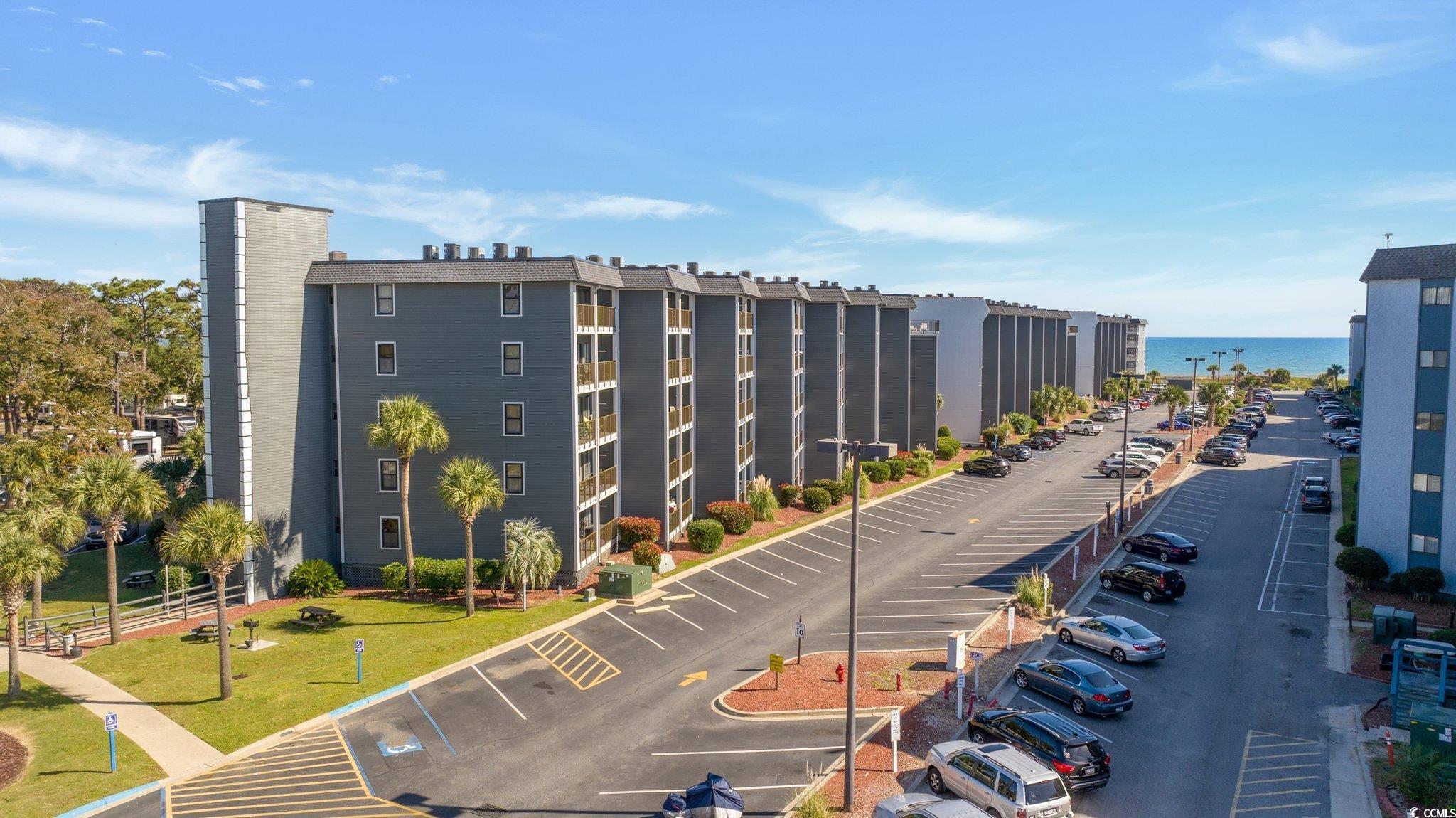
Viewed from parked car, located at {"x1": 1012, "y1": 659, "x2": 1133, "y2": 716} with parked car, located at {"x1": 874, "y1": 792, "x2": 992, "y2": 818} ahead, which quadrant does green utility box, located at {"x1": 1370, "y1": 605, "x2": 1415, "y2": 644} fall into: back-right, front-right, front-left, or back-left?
back-left

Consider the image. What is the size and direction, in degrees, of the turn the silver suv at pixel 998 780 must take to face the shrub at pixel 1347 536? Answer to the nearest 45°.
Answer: approximately 90° to its right

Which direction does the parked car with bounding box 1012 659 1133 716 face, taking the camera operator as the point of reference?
facing away from the viewer and to the left of the viewer

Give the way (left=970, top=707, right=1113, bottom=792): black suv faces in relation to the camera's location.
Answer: facing away from the viewer and to the left of the viewer

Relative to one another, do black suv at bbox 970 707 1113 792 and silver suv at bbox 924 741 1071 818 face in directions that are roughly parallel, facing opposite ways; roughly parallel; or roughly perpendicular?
roughly parallel

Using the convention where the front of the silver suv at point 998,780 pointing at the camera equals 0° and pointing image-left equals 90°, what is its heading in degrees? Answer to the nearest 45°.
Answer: approximately 135°

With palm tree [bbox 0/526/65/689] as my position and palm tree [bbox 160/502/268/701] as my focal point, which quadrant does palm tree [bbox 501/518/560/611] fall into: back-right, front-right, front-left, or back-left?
front-left

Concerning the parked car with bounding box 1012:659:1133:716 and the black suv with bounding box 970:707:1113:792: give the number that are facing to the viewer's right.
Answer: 0

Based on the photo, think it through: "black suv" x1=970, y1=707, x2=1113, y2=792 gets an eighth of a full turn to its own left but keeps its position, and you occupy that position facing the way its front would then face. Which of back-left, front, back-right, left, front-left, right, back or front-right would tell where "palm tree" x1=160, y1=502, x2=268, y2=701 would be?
front

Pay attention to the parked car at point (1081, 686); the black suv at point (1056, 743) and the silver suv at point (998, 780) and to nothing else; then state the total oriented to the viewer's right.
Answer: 0

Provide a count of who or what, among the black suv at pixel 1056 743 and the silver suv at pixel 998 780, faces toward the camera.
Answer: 0

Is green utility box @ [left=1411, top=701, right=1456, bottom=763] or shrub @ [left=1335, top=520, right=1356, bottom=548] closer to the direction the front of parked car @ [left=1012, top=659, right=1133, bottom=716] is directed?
the shrub

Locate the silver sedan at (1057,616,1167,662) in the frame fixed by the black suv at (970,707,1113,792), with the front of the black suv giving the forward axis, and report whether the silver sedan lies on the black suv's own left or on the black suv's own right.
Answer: on the black suv's own right

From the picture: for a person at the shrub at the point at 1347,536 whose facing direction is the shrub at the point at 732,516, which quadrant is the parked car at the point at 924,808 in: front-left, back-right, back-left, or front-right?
front-left
